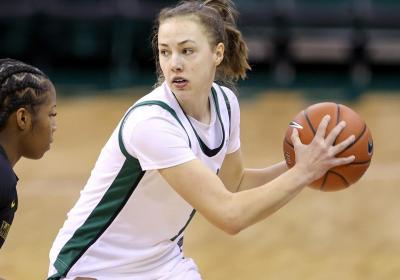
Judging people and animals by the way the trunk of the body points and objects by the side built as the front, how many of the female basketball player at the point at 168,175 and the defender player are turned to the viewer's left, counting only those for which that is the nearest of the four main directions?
0

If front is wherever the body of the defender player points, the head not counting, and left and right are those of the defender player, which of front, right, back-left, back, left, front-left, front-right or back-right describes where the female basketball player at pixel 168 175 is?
front

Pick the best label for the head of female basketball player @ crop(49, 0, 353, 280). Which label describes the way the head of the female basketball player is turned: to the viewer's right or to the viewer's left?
to the viewer's left

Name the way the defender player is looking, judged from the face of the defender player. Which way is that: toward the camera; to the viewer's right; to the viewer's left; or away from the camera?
to the viewer's right

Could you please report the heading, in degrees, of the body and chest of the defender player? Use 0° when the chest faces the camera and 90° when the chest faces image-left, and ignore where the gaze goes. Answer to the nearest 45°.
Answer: approximately 270°

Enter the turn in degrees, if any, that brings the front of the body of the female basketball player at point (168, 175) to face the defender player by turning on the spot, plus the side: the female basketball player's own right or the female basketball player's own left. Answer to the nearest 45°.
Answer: approximately 135° to the female basketball player's own right
